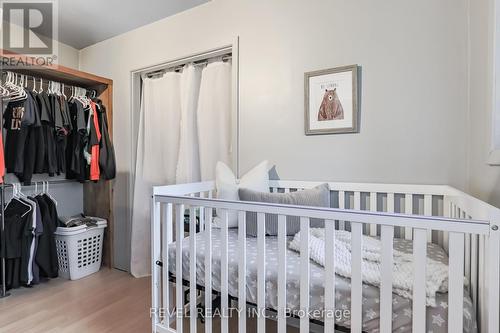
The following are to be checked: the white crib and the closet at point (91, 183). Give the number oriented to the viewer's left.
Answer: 0

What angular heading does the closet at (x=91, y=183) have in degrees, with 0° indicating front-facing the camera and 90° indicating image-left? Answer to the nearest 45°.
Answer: approximately 315°

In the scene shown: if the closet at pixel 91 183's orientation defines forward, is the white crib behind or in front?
in front

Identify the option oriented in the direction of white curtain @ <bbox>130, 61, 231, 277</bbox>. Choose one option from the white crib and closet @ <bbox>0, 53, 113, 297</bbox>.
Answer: the closet

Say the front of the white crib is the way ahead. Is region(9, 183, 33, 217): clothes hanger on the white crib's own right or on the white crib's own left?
on the white crib's own right
